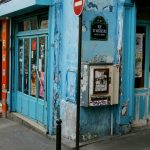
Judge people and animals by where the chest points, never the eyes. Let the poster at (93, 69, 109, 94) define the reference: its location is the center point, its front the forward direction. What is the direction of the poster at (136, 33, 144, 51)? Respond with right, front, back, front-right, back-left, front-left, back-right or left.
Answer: back-left

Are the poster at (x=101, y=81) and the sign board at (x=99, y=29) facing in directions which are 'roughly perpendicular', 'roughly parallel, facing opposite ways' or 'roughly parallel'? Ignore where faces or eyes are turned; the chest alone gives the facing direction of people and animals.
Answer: roughly parallel

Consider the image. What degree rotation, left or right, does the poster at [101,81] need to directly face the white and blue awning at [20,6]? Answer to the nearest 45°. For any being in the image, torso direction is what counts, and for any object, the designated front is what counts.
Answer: approximately 135° to its right

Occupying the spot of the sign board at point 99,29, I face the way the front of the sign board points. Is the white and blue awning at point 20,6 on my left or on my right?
on my right

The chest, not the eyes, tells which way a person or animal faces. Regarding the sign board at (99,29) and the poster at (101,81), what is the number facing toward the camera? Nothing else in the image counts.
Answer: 2

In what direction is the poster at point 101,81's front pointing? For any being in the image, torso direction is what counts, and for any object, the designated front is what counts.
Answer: toward the camera

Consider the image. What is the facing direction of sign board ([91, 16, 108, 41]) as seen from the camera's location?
facing the viewer
